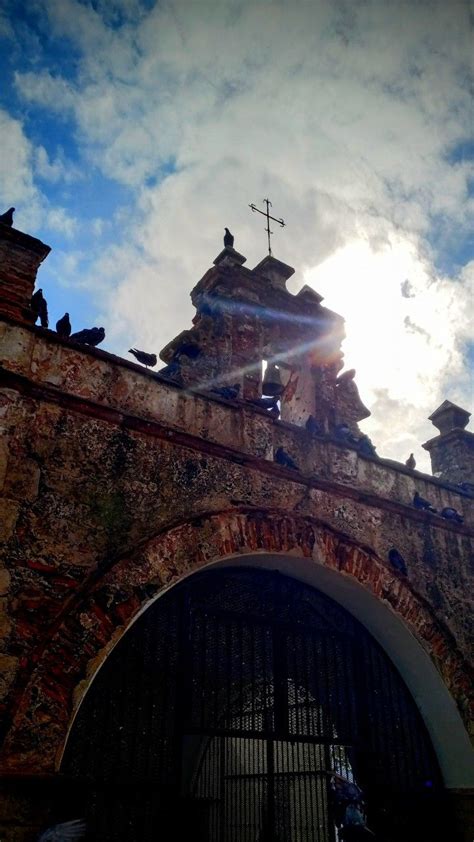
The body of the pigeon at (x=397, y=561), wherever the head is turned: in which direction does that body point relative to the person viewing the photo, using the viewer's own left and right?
facing to the left of the viewer

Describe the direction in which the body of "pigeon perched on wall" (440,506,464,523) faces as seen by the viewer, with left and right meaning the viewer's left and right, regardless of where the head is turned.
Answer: facing to the left of the viewer

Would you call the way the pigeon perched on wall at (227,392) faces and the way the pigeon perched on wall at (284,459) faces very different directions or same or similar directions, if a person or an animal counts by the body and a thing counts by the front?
very different directions

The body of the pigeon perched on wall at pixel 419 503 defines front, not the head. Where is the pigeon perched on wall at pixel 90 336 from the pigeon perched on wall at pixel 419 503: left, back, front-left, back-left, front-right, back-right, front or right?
front-left

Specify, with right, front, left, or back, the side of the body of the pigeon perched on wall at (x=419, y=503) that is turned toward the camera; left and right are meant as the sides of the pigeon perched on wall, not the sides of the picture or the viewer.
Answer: left

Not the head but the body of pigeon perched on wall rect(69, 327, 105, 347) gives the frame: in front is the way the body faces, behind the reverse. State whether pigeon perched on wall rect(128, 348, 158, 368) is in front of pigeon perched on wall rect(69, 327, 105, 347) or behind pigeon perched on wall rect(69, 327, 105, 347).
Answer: in front

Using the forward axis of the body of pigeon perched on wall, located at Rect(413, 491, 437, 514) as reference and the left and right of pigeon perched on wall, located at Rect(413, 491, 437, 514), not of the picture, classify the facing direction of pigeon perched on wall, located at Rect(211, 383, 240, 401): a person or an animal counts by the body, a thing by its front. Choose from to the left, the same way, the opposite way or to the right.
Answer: the opposite way
